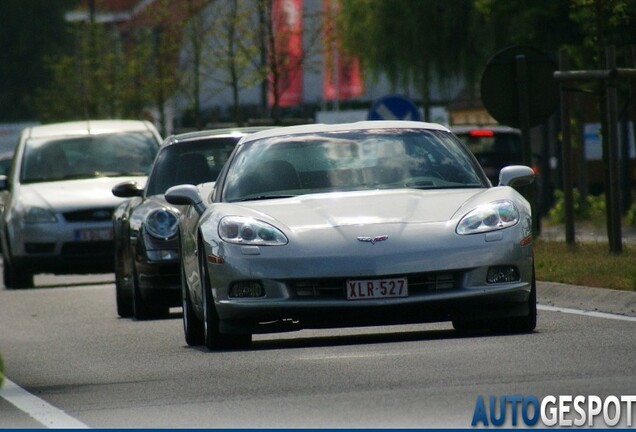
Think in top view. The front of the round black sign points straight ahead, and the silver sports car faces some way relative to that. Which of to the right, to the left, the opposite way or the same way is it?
the opposite way

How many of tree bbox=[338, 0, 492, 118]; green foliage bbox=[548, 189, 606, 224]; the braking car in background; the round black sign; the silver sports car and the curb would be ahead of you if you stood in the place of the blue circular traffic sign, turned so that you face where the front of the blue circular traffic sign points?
3

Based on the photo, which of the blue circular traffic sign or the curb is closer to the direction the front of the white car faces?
the curb

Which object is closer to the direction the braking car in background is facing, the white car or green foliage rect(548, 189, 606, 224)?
the green foliage

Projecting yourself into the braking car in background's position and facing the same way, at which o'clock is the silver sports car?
The silver sports car is roughly at 6 o'clock from the braking car in background.

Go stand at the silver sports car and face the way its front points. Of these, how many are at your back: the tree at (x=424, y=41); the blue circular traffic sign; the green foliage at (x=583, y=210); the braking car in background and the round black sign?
5

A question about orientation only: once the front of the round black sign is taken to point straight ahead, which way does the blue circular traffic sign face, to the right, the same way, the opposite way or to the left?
the opposite way

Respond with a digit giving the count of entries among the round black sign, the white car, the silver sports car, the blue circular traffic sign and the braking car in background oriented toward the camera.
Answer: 3

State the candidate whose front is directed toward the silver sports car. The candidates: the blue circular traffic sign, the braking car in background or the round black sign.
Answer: the blue circular traffic sign

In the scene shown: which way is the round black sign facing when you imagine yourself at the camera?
facing away from the viewer

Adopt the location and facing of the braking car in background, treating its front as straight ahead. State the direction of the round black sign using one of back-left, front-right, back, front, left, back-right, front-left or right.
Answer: back

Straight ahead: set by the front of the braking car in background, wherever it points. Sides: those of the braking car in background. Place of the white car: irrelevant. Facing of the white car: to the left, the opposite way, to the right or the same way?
the opposite way

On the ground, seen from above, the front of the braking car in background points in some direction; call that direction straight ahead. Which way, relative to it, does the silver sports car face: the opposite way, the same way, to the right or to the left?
the opposite way

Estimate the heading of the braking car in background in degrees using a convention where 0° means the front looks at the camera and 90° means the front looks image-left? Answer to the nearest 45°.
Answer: approximately 180°

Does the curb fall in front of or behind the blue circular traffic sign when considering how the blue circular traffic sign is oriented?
in front

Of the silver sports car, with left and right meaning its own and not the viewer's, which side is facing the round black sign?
back

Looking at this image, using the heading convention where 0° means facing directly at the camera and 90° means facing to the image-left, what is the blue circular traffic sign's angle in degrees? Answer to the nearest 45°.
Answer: approximately 0°
